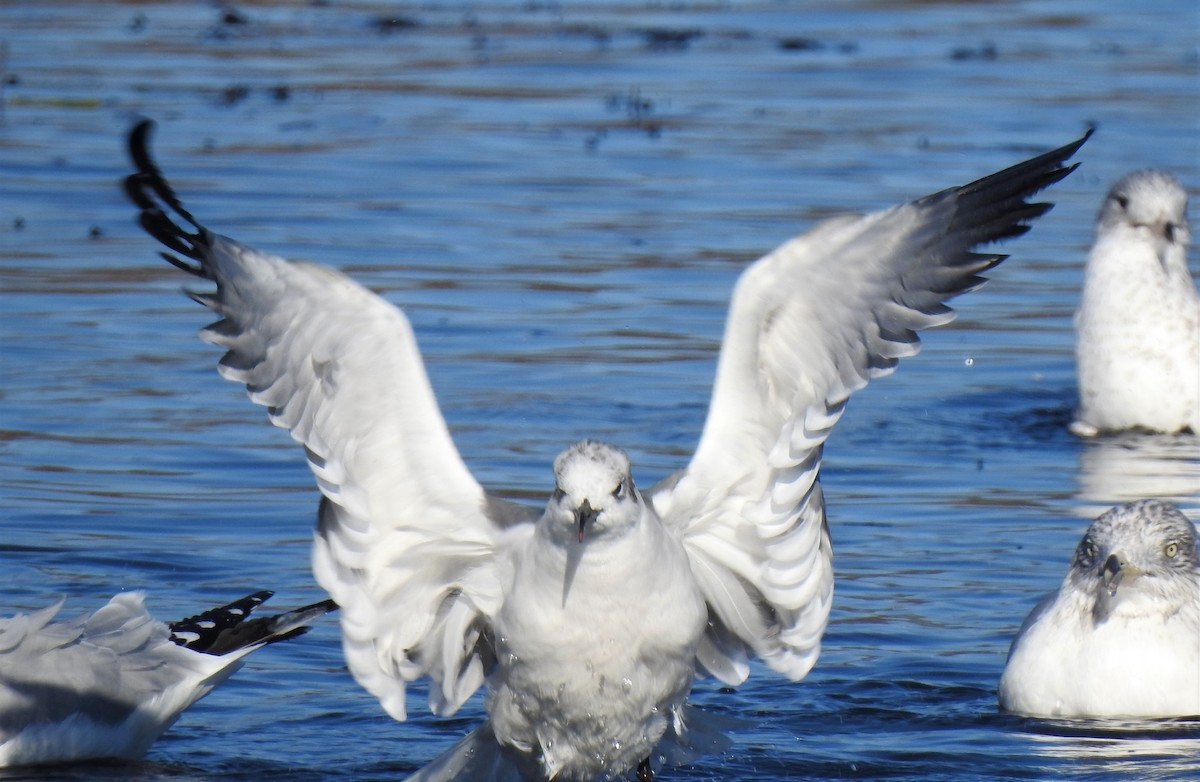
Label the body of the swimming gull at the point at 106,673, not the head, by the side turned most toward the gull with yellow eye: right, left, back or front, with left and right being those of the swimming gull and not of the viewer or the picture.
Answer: back

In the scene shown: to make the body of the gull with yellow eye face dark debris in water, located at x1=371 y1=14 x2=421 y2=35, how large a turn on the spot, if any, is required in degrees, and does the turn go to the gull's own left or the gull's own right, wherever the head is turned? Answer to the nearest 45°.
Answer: approximately 135° to the gull's own right

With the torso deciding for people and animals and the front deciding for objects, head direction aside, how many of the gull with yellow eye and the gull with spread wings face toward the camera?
2

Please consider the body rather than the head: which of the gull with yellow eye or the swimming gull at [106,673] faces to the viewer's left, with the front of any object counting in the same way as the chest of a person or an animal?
the swimming gull

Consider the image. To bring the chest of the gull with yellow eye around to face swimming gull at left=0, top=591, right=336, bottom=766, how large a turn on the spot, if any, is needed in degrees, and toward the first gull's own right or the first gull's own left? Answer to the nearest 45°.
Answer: approximately 90° to the first gull's own right

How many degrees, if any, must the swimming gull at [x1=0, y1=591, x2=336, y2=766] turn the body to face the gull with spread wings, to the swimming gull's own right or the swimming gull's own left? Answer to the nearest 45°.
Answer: approximately 135° to the swimming gull's own left

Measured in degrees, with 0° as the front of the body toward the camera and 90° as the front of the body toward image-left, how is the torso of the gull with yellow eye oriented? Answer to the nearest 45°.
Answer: approximately 0°

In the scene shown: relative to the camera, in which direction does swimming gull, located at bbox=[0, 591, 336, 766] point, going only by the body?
to the viewer's left

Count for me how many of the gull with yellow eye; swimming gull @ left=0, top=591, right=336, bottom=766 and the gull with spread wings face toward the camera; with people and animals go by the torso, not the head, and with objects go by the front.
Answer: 2

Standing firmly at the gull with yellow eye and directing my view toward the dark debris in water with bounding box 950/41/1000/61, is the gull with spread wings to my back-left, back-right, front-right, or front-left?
back-left

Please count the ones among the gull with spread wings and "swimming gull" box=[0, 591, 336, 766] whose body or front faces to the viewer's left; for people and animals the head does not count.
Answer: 1
